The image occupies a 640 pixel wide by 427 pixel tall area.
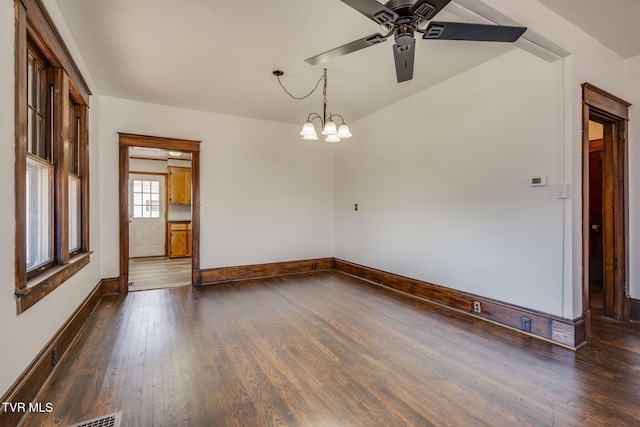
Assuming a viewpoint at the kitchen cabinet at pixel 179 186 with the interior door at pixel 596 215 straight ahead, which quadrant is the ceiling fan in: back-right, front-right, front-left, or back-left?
front-right

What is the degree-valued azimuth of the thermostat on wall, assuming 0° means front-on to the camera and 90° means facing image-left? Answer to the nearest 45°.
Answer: approximately 45°

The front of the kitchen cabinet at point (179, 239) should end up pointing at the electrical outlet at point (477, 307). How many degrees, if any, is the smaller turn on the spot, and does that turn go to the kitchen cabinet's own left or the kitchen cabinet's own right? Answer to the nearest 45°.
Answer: approximately 45° to the kitchen cabinet's own left

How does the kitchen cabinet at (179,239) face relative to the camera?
toward the camera

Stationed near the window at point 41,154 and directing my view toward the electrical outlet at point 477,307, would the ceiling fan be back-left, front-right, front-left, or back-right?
front-right

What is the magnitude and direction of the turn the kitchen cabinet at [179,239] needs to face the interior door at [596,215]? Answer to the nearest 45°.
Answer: approximately 45° to its left

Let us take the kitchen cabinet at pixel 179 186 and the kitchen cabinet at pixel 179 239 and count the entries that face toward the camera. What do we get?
2

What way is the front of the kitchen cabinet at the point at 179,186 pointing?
toward the camera

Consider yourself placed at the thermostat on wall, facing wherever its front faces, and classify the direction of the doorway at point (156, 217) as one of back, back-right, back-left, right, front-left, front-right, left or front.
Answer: front-right

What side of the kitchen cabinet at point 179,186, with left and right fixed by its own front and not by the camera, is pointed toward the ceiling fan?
front

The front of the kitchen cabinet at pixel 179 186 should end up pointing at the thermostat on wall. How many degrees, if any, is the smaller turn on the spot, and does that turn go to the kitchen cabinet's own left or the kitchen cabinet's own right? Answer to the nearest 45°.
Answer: approximately 45° to the kitchen cabinet's own left

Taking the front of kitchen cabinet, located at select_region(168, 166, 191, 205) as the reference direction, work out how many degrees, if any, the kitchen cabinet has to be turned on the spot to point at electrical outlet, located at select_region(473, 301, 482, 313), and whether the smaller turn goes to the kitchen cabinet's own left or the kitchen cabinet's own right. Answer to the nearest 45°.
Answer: approximately 45° to the kitchen cabinet's own left

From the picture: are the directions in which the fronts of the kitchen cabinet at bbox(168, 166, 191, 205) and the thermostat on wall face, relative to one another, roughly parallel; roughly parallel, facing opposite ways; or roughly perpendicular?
roughly perpendicular

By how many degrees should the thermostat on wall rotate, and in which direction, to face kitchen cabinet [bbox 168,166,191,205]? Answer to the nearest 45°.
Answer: approximately 45° to its right
